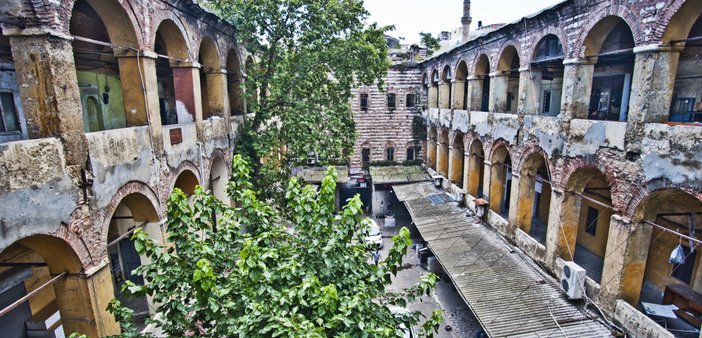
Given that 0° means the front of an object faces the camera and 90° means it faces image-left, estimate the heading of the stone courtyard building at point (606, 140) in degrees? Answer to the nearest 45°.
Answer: approximately 45°

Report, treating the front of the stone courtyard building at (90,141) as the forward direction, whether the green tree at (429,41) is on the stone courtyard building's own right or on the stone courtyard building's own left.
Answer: on the stone courtyard building's own left

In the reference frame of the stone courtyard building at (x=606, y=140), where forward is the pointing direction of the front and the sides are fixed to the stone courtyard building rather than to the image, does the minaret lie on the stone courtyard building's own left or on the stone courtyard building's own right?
on the stone courtyard building's own right

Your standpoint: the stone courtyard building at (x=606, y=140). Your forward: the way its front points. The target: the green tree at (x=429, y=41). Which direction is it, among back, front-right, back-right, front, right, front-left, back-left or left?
right

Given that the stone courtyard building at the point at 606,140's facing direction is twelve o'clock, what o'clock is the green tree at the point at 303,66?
The green tree is roughly at 1 o'clock from the stone courtyard building.

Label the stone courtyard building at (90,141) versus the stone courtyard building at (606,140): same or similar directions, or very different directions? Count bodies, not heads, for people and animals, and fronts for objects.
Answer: very different directions

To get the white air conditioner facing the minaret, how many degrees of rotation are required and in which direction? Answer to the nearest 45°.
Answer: approximately 90° to its right

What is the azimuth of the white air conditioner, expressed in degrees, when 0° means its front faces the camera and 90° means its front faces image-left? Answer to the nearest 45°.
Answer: approximately 45°

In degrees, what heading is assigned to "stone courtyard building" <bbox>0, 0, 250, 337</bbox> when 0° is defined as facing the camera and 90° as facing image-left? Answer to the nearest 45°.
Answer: approximately 315°

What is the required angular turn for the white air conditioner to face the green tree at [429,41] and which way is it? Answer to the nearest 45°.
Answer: approximately 90° to its right
